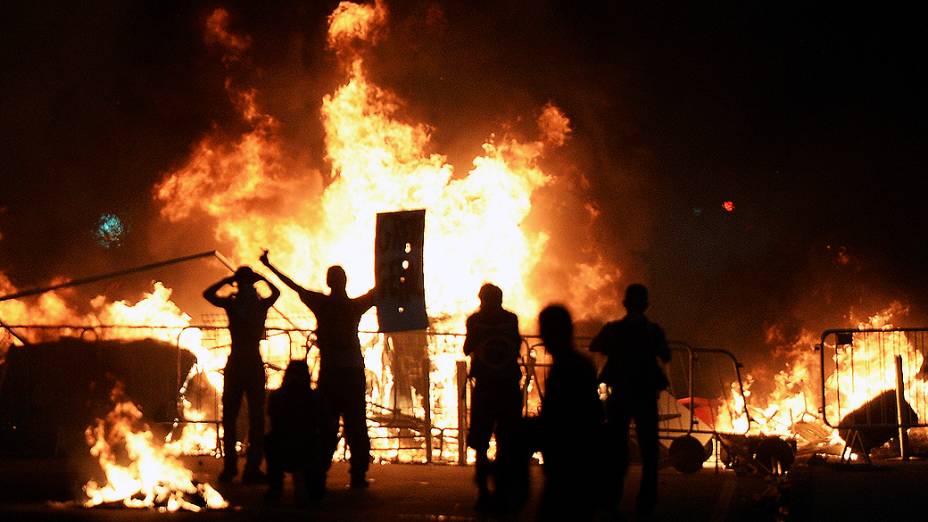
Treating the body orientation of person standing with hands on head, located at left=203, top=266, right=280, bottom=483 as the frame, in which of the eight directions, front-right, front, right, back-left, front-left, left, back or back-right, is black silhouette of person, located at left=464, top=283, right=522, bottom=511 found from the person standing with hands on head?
back-right

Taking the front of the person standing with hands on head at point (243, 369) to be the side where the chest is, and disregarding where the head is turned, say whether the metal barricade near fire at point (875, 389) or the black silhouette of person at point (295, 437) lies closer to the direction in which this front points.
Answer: the metal barricade near fire

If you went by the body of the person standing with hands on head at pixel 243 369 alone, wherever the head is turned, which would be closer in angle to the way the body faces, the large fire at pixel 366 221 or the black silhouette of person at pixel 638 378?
the large fire

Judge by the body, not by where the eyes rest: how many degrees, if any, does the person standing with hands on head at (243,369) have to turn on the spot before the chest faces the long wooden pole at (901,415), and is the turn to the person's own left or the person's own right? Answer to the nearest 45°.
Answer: approximately 90° to the person's own right

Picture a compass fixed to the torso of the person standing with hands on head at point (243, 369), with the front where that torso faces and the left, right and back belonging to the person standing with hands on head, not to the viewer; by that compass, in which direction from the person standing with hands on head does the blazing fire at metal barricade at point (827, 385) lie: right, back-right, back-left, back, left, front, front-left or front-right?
front-right

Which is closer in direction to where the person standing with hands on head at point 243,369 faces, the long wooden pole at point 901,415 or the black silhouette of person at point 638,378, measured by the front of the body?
the long wooden pole

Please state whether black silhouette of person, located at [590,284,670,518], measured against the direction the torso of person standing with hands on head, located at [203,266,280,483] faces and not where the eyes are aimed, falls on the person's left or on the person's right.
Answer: on the person's right

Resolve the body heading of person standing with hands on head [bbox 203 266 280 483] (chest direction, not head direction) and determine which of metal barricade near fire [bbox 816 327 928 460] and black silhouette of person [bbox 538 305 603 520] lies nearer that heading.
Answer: the metal barricade near fire

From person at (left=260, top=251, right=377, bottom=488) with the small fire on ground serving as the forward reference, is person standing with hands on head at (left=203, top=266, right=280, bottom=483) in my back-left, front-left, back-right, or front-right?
front-right

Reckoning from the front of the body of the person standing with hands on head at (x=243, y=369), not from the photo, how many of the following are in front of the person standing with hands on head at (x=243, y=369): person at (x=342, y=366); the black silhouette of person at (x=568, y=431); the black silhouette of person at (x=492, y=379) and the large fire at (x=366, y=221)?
1

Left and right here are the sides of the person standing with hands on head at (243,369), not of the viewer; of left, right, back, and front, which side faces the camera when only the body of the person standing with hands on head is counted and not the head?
back

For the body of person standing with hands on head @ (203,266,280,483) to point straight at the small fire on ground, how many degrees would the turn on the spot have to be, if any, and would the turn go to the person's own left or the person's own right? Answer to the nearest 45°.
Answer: approximately 135° to the person's own left

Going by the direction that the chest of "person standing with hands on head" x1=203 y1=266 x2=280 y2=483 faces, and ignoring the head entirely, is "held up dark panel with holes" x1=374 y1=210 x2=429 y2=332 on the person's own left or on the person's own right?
on the person's own right

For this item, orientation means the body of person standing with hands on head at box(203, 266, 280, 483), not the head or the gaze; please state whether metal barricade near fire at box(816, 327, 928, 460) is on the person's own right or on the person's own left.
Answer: on the person's own right

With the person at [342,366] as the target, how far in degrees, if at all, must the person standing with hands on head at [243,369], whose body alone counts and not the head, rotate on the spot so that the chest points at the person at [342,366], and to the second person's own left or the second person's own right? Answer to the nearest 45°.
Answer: approximately 135° to the second person's own right

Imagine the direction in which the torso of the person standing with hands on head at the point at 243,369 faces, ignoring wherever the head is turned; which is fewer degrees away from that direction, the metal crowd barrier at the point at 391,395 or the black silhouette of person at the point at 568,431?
the metal crowd barrier

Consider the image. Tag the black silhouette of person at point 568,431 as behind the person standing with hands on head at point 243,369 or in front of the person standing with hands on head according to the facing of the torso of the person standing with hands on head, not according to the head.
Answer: behind
